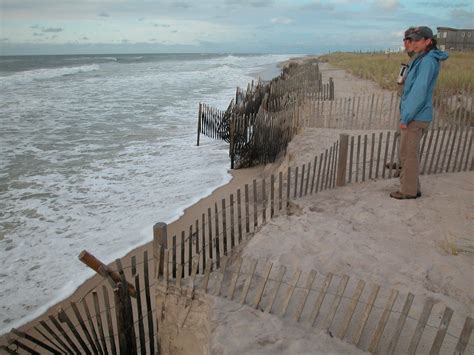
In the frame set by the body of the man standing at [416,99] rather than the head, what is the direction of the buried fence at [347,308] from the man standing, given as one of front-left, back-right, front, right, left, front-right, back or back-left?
left

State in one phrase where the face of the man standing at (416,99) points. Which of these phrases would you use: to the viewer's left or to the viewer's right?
to the viewer's left

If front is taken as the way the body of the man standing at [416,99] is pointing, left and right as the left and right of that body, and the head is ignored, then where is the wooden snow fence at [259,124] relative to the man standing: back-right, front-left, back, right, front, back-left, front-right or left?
front-right

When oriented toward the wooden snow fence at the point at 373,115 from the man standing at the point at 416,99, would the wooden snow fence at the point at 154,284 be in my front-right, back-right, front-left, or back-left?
back-left

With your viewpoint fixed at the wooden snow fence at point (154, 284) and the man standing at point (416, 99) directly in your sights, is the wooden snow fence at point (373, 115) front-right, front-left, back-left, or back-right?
front-left

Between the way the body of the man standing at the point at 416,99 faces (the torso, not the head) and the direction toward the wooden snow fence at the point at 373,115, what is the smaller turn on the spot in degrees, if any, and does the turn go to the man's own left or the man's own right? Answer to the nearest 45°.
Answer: approximately 90° to the man's own right

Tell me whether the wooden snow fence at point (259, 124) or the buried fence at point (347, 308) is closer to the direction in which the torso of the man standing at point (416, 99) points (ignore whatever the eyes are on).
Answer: the wooden snow fence

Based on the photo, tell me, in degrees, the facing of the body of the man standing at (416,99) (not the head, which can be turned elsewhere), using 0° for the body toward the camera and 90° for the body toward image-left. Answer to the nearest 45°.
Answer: approximately 90°

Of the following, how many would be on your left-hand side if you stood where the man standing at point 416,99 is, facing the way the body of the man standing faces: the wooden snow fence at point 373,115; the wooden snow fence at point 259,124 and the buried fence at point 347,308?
1

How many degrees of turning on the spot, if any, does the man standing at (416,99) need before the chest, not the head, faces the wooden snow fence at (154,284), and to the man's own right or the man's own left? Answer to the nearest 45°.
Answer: approximately 45° to the man's own left

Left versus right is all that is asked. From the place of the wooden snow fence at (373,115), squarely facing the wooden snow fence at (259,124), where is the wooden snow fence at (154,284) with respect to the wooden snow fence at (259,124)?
left

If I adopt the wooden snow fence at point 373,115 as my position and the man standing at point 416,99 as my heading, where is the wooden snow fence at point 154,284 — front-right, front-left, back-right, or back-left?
front-right
